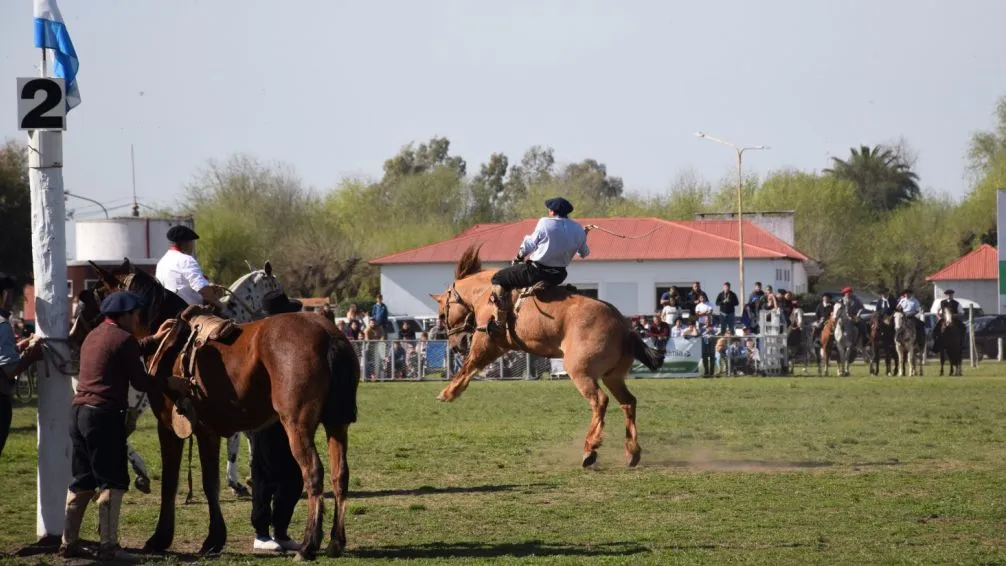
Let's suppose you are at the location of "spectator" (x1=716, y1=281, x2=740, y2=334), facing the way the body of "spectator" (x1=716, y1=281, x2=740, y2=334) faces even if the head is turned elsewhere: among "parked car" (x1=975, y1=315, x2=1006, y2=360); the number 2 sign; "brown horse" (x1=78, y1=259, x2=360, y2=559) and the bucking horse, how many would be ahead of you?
3

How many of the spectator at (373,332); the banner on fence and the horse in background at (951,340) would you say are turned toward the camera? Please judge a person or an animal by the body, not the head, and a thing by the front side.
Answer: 3

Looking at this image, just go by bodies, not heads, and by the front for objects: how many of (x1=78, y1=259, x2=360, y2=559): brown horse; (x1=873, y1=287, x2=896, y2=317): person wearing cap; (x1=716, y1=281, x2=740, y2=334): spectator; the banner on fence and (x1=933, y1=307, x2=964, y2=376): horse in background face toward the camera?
4

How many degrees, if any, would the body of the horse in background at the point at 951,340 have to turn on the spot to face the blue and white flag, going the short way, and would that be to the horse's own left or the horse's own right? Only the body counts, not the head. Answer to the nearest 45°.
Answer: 0° — it already faces it

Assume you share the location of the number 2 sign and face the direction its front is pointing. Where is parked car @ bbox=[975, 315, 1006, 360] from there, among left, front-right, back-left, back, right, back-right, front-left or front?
back-left

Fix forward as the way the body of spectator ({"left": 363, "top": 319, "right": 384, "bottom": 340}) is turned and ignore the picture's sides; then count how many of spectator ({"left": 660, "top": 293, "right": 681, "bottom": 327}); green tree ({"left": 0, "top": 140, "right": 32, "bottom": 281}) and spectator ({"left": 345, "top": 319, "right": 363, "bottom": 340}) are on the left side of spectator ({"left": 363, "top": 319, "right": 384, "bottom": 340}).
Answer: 1
